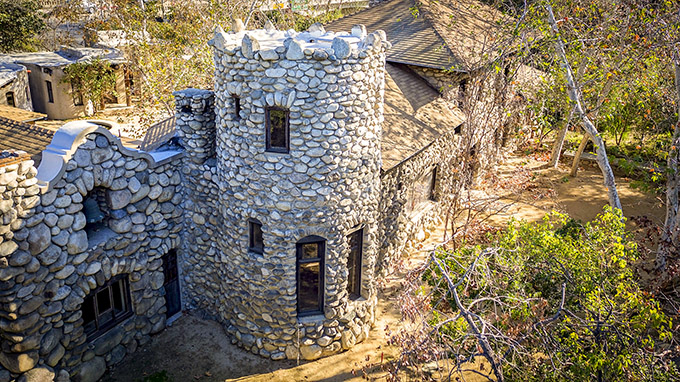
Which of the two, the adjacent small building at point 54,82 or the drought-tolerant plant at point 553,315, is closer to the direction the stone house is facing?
the drought-tolerant plant

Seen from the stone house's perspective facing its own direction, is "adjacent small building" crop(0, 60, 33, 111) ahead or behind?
behind
